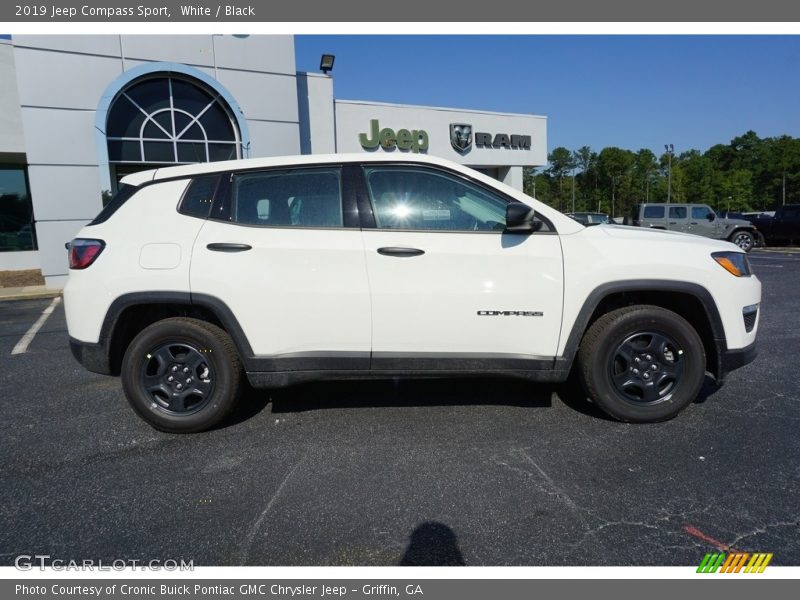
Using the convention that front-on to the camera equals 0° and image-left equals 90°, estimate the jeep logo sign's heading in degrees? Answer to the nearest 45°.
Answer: approximately 0°

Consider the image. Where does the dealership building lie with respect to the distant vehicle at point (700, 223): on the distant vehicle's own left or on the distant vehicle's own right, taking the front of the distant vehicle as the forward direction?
on the distant vehicle's own right

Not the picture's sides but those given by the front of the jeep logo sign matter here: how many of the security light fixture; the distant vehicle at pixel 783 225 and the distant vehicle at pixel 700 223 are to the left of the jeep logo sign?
2

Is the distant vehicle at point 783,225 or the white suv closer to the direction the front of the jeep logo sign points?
the white suv

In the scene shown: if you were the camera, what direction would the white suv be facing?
facing to the right of the viewer

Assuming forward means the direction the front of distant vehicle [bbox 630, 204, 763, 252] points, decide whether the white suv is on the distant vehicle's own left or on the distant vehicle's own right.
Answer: on the distant vehicle's own right

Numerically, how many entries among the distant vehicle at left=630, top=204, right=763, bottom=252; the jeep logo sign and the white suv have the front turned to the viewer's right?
2

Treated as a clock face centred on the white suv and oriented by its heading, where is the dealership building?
The dealership building is roughly at 8 o'clock from the white suv.

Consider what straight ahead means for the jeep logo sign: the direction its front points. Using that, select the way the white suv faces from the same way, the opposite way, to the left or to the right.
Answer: to the left

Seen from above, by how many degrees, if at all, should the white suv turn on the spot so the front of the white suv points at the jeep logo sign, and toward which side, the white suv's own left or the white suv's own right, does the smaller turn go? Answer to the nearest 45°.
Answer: approximately 90° to the white suv's own left

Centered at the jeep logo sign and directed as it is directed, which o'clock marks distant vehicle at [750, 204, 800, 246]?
The distant vehicle is roughly at 9 o'clock from the jeep logo sign.

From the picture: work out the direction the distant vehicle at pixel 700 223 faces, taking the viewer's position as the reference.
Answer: facing to the right of the viewer
